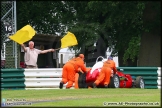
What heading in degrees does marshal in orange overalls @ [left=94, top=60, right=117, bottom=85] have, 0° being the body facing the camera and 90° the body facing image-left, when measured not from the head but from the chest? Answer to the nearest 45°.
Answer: approximately 225°

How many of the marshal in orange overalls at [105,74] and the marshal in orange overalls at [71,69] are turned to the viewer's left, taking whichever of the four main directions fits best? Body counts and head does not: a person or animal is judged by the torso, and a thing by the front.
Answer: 0

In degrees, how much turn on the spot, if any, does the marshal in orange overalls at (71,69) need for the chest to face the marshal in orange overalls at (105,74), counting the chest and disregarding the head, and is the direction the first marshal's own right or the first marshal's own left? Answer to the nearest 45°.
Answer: approximately 45° to the first marshal's own right

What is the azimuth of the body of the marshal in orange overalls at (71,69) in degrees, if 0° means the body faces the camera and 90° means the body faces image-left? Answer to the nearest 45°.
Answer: approximately 225°
